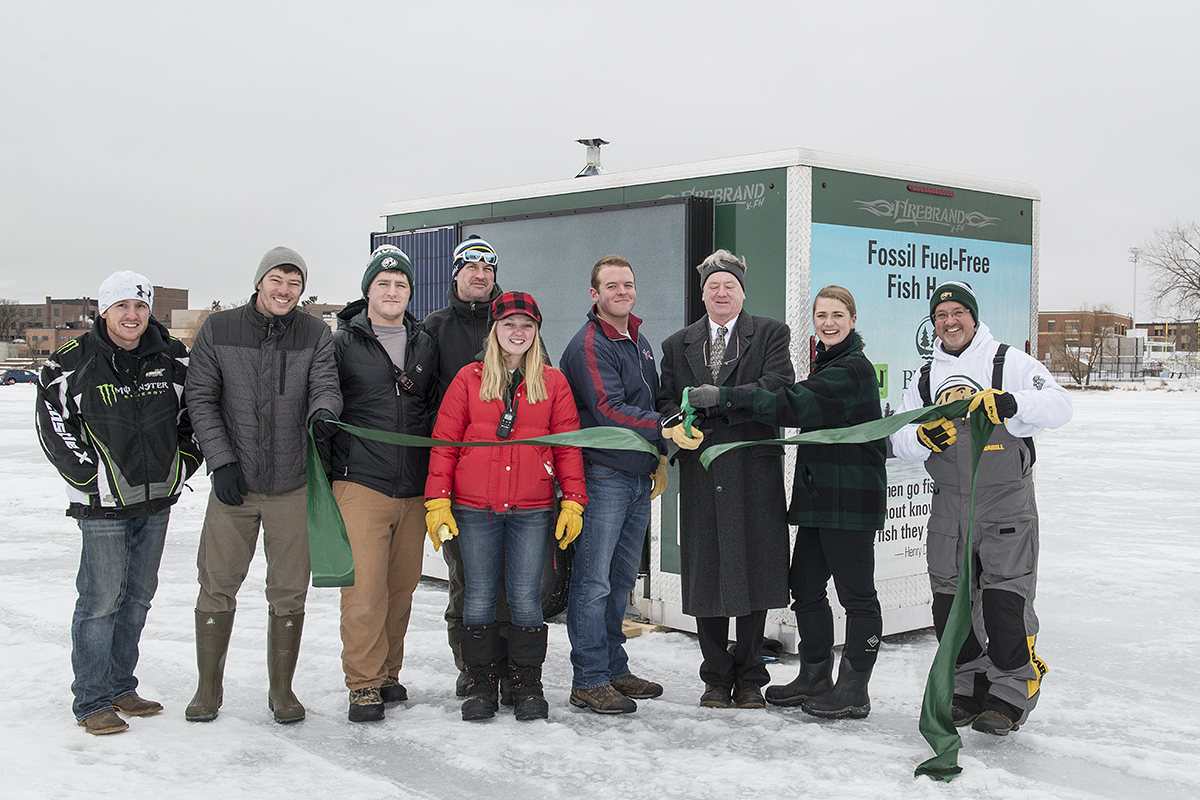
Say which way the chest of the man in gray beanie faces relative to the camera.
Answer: toward the camera

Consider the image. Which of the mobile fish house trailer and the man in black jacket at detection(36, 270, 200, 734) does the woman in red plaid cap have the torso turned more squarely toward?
the man in black jacket

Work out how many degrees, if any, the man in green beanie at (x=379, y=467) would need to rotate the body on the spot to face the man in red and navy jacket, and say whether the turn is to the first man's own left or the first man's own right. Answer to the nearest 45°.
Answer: approximately 90° to the first man's own left

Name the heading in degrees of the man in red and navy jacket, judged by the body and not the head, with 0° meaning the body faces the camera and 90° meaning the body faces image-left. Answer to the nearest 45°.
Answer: approximately 315°

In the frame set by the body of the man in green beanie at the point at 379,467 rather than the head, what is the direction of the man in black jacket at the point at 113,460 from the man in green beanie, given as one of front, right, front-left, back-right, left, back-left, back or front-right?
right
